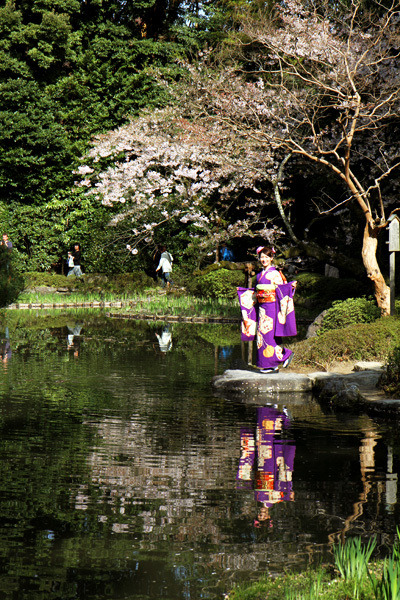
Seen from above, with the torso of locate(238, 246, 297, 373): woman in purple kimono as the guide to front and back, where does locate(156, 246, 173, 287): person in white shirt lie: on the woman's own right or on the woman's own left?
on the woman's own right

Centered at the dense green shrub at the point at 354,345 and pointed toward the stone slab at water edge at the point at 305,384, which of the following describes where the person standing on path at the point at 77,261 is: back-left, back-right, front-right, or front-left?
back-right

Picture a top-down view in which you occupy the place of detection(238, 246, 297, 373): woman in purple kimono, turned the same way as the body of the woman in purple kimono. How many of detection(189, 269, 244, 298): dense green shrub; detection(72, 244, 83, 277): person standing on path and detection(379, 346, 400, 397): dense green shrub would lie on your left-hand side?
1

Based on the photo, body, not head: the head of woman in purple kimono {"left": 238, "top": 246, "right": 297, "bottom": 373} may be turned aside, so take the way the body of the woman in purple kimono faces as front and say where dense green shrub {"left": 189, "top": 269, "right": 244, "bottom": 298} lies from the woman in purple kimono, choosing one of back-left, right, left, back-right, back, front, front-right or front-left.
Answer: back-right

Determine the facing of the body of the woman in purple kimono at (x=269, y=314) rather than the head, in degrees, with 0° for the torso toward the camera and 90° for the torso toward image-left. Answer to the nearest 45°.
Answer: approximately 45°

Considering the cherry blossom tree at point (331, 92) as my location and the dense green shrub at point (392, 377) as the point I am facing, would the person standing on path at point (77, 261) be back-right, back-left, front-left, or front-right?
back-right
